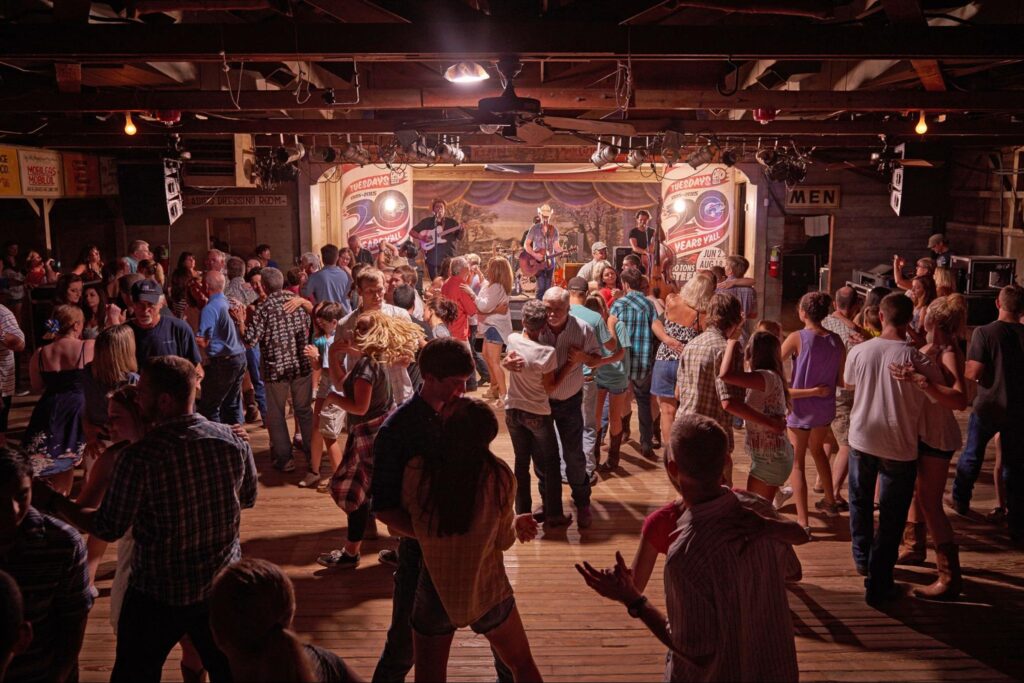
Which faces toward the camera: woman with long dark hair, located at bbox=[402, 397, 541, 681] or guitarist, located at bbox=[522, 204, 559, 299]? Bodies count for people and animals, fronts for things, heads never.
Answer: the guitarist

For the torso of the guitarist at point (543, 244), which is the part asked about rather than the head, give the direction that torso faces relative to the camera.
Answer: toward the camera

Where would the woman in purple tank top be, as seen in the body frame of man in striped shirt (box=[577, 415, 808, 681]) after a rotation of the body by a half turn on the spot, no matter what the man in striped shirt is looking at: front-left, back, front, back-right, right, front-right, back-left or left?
back-left

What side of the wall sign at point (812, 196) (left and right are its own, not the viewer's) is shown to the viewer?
front

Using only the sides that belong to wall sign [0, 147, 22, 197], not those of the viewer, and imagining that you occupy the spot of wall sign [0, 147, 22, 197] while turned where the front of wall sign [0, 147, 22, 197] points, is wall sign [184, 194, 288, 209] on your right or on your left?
on your left

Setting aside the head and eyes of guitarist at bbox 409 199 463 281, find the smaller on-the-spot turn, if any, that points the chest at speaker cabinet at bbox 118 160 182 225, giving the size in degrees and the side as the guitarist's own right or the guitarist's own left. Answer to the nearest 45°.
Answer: approximately 45° to the guitarist's own right

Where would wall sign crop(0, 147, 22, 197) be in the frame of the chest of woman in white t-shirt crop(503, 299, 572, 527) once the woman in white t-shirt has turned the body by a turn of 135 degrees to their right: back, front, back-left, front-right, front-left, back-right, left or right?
back-right

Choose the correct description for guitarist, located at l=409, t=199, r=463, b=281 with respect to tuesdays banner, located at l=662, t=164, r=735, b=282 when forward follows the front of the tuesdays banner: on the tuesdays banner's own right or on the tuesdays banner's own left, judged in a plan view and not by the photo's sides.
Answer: on the tuesdays banner's own right

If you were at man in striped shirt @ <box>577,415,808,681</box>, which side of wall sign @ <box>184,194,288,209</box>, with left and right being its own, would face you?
front

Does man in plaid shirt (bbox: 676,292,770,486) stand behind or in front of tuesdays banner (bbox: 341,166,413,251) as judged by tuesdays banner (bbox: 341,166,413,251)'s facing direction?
in front

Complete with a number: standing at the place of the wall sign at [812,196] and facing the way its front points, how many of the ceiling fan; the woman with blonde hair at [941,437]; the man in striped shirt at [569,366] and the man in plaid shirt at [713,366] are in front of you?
4

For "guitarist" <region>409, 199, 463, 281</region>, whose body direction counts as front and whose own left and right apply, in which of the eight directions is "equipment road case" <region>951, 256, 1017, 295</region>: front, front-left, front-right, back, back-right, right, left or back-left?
front-left

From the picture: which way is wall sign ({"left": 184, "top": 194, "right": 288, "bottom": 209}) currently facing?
toward the camera

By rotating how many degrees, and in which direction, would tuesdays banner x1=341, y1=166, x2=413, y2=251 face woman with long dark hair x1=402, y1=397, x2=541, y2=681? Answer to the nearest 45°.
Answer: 0° — it already faces them

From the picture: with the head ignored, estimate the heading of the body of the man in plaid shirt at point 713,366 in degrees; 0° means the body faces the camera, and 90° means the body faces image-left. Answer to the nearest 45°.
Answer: approximately 225°
